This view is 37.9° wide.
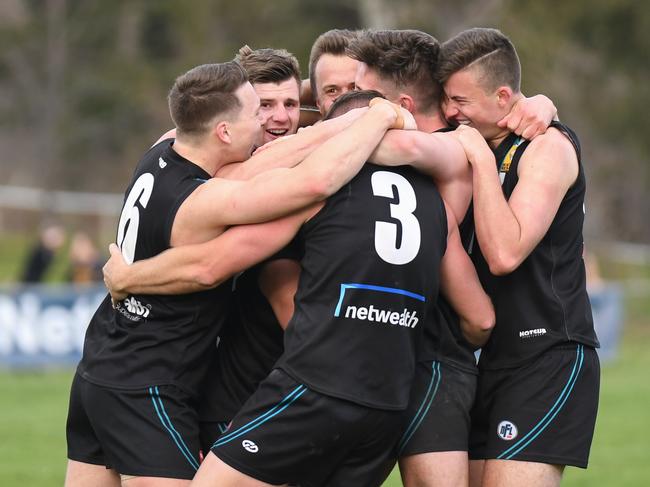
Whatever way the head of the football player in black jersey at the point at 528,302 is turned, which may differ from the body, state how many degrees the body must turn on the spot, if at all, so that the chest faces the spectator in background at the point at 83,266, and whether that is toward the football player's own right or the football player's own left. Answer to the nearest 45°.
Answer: approximately 90° to the football player's own right

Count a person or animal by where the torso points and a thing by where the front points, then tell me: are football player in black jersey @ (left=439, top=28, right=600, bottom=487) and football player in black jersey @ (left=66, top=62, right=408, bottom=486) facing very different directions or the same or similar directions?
very different directions

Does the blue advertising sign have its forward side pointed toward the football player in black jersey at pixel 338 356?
yes

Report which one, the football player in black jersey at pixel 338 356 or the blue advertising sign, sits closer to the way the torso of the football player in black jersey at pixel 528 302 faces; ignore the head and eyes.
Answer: the football player in black jersey

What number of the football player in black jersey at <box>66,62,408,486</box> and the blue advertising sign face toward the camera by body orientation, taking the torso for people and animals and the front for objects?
1

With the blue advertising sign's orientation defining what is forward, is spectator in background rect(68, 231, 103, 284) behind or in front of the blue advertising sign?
behind

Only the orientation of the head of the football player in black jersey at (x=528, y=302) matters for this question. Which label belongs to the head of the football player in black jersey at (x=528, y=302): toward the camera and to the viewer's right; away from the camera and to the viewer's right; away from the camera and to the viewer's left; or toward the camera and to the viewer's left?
toward the camera and to the viewer's left

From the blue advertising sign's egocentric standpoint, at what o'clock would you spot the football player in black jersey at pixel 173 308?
The football player in black jersey is roughly at 12 o'clock from the blue advertising sign.

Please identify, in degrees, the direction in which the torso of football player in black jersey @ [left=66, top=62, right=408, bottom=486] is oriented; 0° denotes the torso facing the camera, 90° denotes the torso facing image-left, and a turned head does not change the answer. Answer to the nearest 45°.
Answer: approximately 225°

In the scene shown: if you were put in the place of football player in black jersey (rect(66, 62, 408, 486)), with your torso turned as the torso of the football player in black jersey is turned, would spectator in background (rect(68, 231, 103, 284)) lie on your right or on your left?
on your left

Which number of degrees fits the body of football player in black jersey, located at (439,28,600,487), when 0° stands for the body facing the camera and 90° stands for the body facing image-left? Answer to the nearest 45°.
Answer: approximately 45°

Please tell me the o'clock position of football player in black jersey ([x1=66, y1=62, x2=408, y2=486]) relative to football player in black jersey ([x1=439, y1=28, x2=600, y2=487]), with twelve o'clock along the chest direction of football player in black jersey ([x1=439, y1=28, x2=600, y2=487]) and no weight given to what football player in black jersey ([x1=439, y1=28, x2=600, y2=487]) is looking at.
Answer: football player in black jersey ([x1=66, y1=62, x2=408, y2=486]) is roughly at 1 o'clock from football player in black jersey ([x1=439, y1=28, x2=600, y2=487]).
